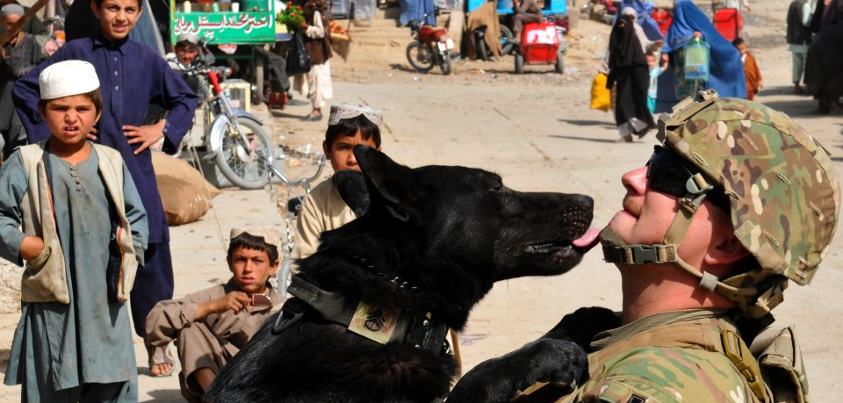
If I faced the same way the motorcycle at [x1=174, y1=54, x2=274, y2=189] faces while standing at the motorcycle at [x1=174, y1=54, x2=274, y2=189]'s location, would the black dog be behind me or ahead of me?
ahead

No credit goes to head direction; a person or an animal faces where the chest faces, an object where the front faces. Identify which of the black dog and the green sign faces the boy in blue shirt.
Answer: the green sign

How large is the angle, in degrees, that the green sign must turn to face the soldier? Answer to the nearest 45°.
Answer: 0° — it already faces them

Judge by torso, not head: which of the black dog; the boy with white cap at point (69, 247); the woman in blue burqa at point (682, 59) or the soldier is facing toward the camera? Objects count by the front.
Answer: the boy with white cap

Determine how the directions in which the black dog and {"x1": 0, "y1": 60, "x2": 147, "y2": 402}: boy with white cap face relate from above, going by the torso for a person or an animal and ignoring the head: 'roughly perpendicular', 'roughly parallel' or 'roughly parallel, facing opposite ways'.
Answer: roughly perpendicular

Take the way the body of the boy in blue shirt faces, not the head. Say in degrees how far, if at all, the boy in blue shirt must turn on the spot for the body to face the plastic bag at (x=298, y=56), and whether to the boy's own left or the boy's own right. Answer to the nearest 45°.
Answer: approximately 180°

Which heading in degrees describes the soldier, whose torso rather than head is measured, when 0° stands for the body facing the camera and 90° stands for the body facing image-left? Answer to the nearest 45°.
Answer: approximately 90°

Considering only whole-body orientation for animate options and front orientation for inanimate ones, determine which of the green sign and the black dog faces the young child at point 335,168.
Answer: the green sign

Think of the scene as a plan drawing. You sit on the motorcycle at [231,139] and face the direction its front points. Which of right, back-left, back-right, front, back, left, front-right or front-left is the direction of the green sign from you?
back-left

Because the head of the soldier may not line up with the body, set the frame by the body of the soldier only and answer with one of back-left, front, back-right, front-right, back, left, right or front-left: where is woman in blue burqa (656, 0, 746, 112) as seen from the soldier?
right

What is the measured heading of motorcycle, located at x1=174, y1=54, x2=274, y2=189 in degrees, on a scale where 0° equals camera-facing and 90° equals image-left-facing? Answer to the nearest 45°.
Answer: approximately 315°

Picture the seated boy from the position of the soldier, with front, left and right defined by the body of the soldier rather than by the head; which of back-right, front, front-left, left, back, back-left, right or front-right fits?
front-right
